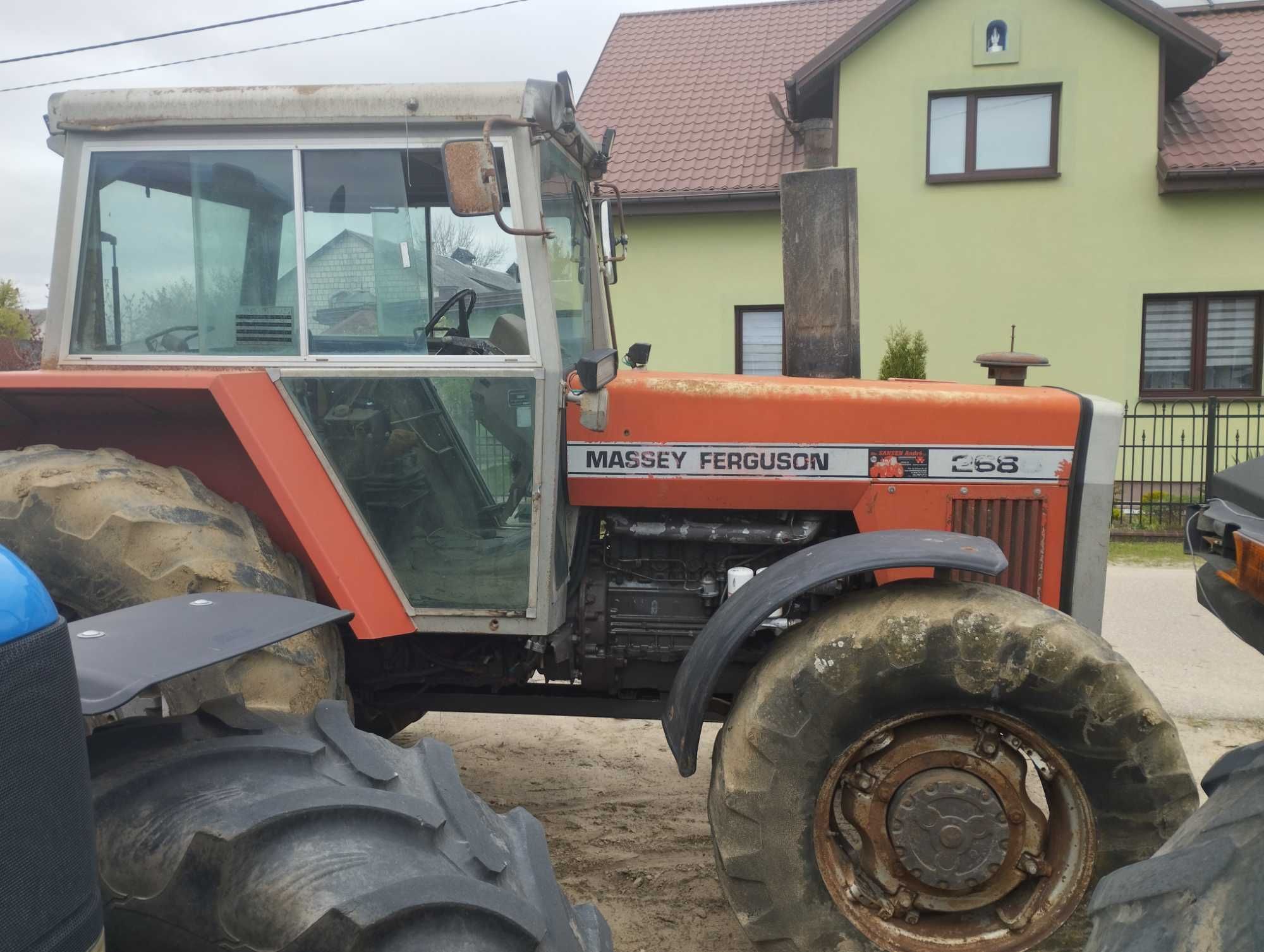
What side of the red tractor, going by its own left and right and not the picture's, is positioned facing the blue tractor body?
right

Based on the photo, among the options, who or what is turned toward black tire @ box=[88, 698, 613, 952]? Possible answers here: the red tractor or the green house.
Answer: the green house

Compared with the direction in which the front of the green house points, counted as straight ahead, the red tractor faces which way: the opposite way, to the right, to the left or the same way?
to the left

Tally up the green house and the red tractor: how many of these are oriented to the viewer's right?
1

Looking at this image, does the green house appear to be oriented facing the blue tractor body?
yes

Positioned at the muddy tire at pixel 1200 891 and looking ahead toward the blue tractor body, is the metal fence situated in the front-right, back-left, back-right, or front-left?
back-right

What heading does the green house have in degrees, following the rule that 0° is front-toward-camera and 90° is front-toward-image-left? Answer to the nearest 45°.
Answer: approximately 0°

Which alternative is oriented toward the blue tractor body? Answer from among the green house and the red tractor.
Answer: the green house

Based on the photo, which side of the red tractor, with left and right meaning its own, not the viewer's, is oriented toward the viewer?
right

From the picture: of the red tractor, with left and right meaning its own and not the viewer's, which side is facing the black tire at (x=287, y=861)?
right
